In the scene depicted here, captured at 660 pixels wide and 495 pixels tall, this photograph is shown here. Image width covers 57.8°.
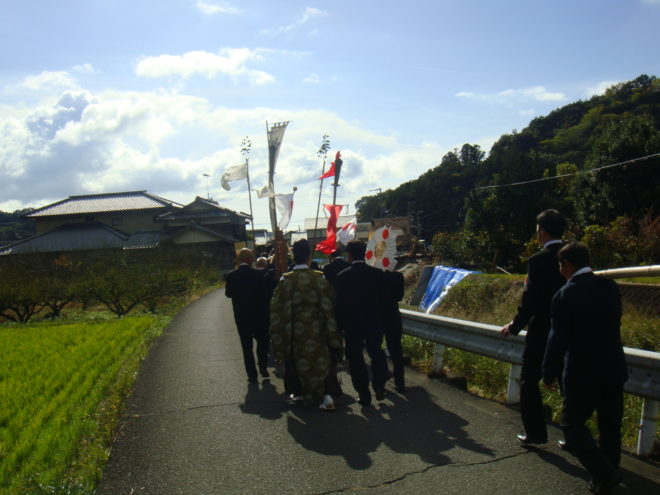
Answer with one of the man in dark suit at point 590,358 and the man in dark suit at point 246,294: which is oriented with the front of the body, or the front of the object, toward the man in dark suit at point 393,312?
the man in dark suit at point 590,358

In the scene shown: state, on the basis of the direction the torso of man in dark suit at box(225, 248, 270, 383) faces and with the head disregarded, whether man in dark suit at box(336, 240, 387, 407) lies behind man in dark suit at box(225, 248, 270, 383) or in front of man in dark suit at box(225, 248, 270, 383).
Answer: behind

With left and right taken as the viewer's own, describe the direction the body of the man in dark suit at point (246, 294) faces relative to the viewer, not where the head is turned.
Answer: facing away from the viewer

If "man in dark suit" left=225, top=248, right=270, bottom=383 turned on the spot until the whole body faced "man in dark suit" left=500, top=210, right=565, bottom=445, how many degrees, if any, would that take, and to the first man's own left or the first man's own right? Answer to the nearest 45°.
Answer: approximately 135° to the first man's own right

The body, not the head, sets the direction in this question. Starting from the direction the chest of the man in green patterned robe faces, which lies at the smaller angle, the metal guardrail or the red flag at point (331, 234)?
the red flag

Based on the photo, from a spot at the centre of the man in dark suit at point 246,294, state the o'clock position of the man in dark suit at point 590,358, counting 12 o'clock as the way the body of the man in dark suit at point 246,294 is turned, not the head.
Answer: the man in dark suit at point 590,358 is roughly at 5 o'clock from the man in dark suit at point 246,294.

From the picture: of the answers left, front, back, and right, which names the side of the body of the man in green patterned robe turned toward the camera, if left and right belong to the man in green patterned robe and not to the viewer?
back

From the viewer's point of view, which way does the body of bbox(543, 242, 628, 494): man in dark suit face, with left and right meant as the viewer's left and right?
facing away from the viewer and to the left of the viewer

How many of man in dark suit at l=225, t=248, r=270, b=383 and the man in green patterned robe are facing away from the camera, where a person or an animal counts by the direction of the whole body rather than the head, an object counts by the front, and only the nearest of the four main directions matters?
2

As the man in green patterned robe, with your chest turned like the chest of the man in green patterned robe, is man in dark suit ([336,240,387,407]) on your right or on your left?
on your right

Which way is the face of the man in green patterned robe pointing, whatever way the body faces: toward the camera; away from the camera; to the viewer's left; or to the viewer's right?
away from the camera

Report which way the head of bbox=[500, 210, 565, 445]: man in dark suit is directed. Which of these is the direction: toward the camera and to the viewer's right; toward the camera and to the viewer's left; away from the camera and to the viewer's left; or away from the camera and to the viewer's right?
away from the camera and to the viewer's left
